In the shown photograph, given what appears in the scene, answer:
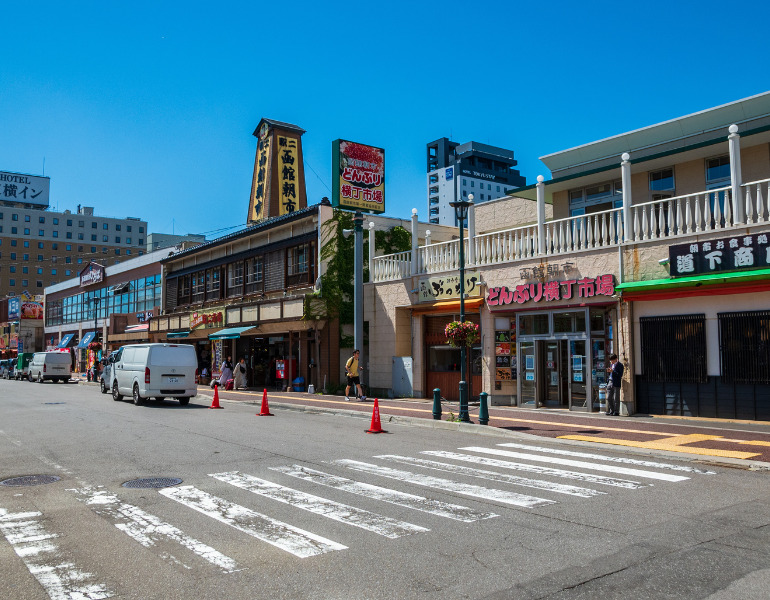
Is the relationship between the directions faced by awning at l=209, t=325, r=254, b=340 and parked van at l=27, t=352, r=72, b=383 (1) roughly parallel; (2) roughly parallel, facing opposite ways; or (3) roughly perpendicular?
roughly perpendicular

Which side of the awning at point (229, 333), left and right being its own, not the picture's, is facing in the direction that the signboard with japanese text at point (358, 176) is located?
left

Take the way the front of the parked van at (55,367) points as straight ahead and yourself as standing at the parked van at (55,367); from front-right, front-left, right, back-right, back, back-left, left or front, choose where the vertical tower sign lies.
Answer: back

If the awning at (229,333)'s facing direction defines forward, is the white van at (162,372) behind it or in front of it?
in front

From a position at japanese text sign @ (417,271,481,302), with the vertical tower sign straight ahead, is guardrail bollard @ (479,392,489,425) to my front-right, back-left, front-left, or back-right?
back-left

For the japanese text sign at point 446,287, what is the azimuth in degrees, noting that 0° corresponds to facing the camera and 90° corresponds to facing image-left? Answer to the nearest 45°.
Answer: approximately 45°

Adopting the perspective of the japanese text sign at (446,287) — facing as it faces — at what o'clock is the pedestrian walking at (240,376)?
The pedestrian walking is roughly at 3 o'clock from the japanese text sign.

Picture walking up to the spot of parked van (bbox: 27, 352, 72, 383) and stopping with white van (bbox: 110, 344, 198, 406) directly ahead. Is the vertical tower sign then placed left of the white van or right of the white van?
left

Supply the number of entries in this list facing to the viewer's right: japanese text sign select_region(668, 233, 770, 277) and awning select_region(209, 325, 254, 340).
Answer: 0

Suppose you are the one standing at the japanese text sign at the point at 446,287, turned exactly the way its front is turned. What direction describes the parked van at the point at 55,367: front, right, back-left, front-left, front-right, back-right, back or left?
right
